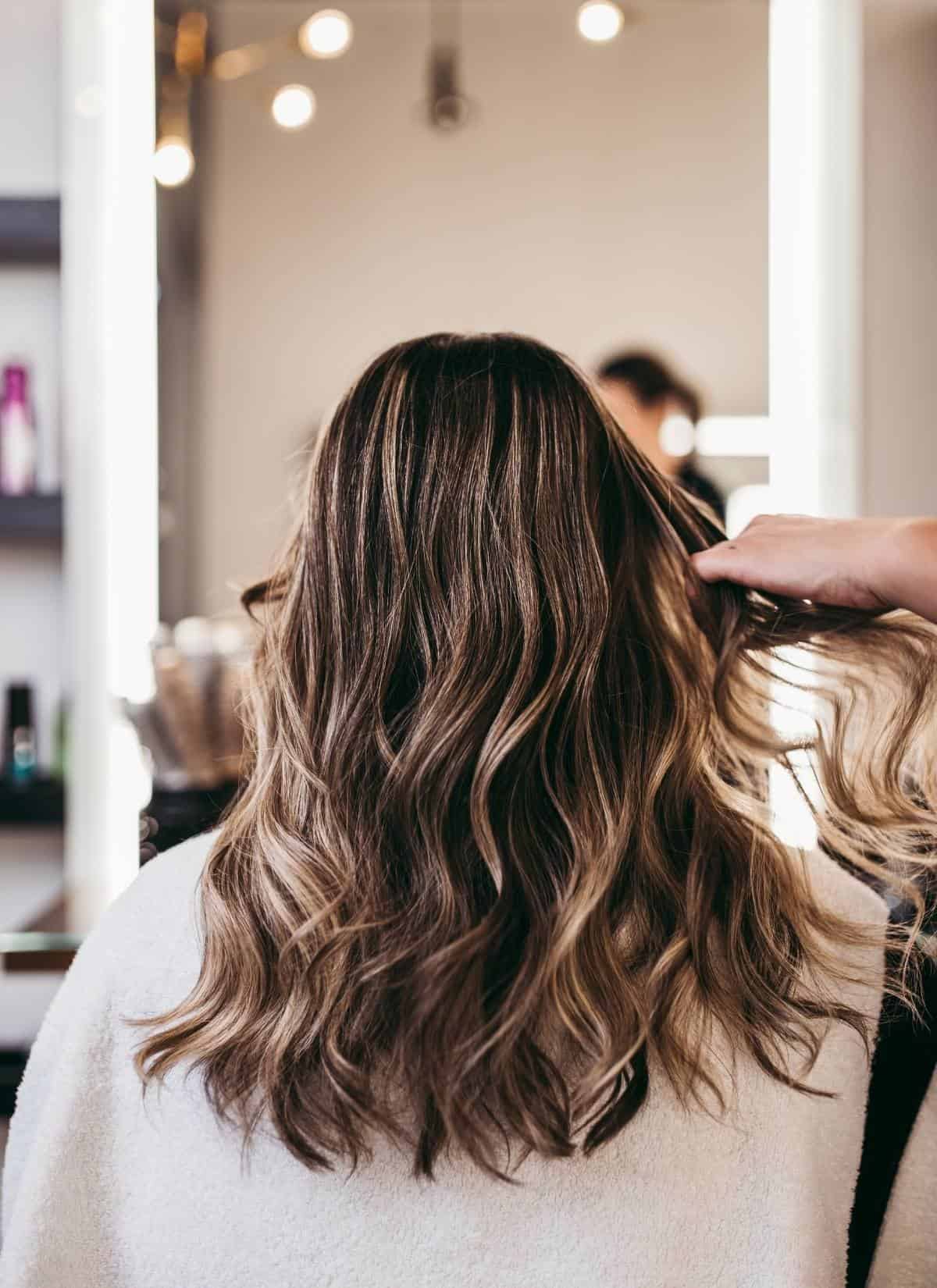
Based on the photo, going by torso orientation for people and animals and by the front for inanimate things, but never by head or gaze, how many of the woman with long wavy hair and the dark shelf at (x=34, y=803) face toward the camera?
1

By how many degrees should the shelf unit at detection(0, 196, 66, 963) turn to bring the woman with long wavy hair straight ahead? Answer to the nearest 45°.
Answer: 0° — it already faces them

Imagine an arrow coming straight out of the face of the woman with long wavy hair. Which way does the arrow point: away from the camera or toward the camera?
away from the camera

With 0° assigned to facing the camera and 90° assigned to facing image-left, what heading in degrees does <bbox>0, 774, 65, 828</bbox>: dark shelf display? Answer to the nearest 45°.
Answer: approximately 0°

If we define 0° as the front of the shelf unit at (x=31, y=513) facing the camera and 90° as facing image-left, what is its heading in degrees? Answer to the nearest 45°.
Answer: approximately 0°

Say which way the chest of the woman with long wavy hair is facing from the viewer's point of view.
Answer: away from the camera
